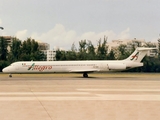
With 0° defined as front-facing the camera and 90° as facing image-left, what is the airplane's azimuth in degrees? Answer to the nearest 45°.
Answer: approximately 90°
